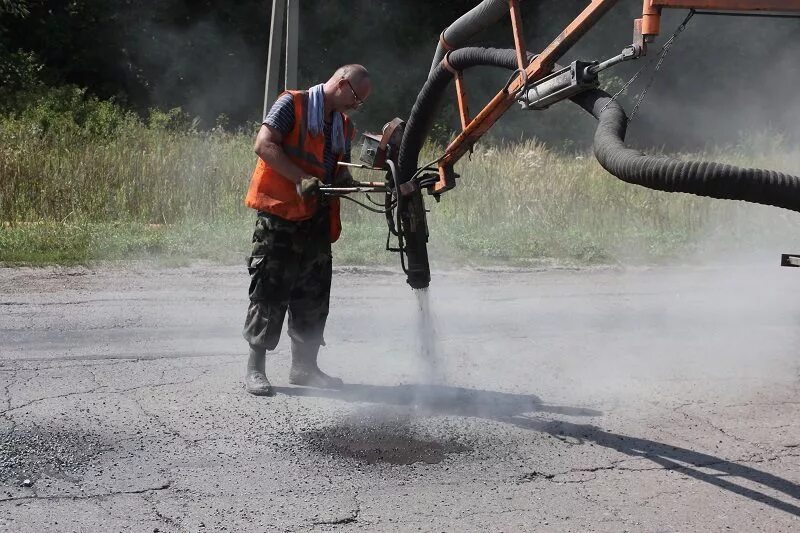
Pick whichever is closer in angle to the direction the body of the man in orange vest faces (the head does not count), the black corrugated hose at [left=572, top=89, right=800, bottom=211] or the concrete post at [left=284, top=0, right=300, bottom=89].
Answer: the black corrugated hose

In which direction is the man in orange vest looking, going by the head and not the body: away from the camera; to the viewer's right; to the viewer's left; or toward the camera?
to the viewer's right

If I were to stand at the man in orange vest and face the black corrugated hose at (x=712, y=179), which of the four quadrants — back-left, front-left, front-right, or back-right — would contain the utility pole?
back-left

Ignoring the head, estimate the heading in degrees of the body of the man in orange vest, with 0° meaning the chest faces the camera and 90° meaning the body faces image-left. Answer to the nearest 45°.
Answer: approximately 315°

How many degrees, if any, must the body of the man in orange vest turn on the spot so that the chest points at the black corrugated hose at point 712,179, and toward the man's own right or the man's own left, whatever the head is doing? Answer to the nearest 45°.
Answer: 0° — they already face it

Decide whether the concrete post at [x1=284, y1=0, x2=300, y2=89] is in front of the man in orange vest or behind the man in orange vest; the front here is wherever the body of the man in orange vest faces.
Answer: behind

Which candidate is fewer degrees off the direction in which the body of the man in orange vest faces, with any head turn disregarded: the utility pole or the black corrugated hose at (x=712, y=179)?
the black corrugated hose

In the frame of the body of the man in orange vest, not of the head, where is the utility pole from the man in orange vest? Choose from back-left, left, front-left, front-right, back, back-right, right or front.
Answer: back-left
